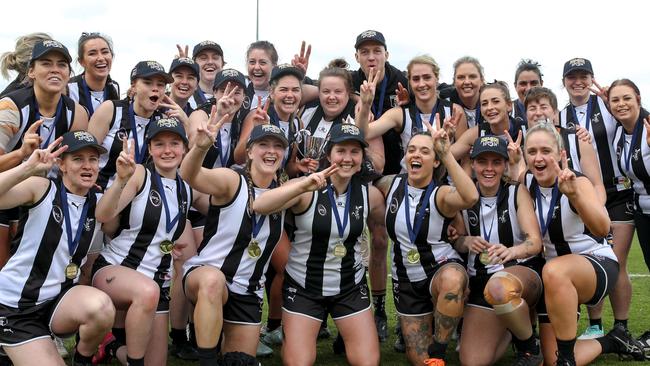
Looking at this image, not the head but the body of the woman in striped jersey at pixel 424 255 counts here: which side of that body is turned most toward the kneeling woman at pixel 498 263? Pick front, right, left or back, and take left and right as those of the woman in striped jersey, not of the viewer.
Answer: left

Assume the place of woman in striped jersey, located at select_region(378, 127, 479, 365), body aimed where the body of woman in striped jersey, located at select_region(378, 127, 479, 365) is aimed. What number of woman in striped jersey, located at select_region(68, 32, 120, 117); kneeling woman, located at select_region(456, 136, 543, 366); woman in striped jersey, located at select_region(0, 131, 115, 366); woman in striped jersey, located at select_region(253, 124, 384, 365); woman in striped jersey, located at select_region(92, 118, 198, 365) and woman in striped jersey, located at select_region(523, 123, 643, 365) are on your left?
2

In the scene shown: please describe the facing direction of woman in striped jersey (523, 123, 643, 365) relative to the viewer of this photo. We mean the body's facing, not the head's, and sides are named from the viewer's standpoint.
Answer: facing the viewer and to the left of the viewer

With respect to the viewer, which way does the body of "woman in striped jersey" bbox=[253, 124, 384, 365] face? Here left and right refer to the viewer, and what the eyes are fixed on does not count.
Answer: facing the viewer

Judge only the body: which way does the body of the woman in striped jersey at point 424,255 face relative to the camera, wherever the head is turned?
toward the camera

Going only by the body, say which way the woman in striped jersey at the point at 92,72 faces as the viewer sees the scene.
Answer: toward the camera

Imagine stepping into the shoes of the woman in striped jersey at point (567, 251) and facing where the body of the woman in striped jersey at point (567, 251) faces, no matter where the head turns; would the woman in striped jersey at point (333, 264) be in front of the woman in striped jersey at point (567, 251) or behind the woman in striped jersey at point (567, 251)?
in front

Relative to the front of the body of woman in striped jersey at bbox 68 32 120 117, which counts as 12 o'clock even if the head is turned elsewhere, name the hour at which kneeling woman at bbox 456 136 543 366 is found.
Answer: The kneeling woman is roughly at 10 o'clock from the woman in striped jersey.

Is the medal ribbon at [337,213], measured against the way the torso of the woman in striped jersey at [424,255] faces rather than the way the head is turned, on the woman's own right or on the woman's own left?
on the woman's own right

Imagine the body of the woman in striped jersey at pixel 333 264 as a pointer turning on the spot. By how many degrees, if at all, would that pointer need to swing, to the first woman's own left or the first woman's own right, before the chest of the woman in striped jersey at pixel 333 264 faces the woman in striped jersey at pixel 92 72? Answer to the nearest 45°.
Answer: approximately 90° to the first woman's own right
